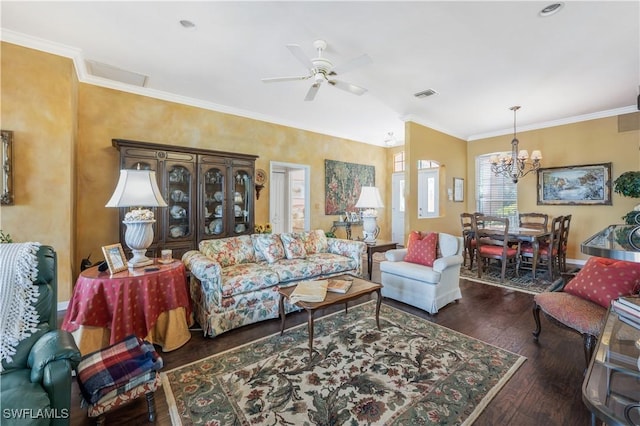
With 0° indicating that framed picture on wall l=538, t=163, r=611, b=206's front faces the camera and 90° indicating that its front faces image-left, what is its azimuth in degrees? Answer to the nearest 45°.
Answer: approximately 45°

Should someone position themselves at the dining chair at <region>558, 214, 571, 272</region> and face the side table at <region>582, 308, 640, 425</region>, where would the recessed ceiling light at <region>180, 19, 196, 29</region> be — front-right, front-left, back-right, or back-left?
front-right

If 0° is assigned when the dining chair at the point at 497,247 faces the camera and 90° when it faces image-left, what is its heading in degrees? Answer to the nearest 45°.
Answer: approximately 225°

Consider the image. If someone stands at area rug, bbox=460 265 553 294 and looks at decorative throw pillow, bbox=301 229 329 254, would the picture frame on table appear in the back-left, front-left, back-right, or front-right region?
front-left

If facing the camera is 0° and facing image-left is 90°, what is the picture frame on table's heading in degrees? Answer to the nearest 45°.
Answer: approximately 315°

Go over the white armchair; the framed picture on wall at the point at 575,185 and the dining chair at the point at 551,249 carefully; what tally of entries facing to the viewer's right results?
0

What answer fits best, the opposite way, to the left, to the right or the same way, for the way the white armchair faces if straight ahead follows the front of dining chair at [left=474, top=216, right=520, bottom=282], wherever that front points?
the opposite way

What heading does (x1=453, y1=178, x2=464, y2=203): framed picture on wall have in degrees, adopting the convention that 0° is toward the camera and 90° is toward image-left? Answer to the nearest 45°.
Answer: approximately 315°

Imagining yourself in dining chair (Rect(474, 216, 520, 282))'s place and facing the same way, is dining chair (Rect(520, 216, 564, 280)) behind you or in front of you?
in front

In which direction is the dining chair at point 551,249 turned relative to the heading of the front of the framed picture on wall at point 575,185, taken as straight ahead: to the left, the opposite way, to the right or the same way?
to the right

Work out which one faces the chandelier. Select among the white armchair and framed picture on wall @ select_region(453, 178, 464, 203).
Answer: the framed picture on wall

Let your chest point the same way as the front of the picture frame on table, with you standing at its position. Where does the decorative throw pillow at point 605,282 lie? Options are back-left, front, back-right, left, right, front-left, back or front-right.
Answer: front

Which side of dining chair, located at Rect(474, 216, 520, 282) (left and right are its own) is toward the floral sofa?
back

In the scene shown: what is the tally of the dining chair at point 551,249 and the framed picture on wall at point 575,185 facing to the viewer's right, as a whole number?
0

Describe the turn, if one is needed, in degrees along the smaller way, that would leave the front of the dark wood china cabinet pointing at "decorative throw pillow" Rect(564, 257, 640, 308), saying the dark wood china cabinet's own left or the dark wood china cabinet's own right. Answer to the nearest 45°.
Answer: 0° — it already faces it
